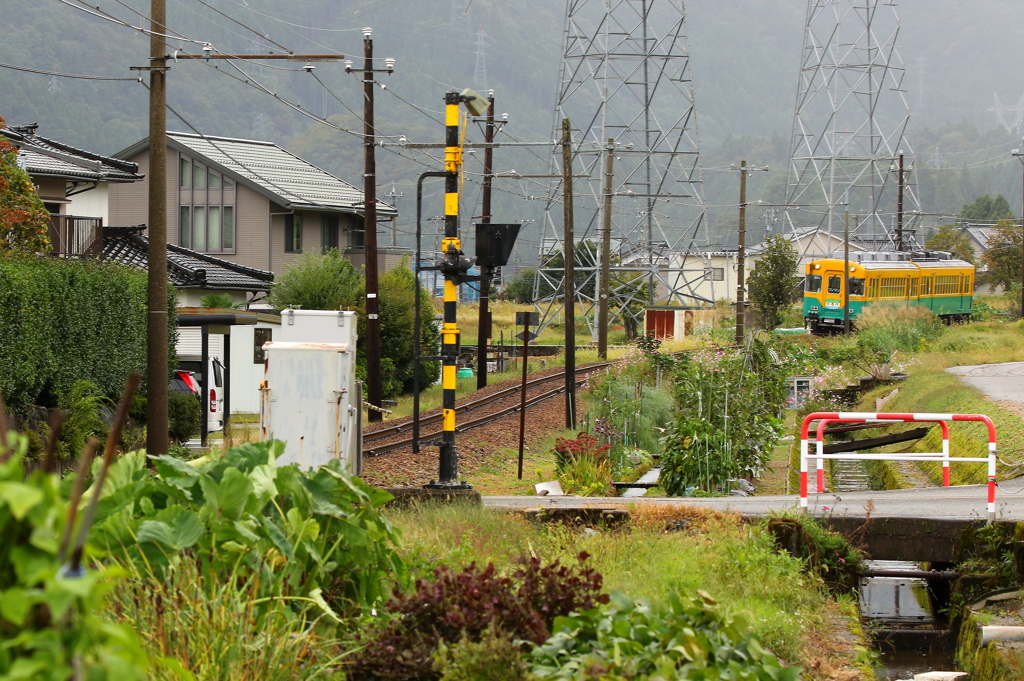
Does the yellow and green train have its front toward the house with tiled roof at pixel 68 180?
yes

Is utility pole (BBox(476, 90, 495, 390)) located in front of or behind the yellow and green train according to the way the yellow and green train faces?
in front

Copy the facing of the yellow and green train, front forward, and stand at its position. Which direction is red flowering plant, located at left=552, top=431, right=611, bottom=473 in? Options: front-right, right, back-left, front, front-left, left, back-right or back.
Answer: front-left

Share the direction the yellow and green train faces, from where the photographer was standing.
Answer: facing the viewer and to the left of the viewer

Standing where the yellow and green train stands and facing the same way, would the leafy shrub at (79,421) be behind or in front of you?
in front

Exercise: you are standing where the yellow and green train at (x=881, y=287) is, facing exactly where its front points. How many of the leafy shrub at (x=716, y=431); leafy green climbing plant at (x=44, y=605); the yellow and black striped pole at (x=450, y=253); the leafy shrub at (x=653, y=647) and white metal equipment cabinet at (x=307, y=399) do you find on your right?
0

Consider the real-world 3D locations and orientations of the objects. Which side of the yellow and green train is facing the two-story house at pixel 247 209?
front

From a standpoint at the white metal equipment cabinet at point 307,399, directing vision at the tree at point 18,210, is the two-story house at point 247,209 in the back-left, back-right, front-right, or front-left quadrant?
front-right

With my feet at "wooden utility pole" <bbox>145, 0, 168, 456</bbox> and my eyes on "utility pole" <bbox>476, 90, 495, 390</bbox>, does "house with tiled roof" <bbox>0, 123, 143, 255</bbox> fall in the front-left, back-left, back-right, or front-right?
front-left

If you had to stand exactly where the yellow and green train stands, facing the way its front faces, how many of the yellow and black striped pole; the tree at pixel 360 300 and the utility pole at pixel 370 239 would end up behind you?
0

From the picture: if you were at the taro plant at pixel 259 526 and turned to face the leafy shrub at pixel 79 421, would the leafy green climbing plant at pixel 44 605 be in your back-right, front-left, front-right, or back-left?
back-left

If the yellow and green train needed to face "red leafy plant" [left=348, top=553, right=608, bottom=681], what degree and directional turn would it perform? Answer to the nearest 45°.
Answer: approximately 45° to its left

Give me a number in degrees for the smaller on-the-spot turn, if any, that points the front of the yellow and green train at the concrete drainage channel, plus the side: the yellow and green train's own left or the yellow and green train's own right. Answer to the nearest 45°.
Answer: approximately 45° to the yellow and green train's own left

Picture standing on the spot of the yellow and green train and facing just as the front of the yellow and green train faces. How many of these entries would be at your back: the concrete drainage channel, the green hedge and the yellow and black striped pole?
0

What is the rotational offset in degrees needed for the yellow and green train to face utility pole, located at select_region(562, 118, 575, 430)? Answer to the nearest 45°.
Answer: approximately 45° to its left

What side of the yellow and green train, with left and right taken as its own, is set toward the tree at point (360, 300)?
front

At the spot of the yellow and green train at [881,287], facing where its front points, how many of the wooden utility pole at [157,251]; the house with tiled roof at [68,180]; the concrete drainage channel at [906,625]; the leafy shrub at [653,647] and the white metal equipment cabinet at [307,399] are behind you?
0

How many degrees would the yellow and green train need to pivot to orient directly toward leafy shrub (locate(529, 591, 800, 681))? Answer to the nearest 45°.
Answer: approximately 45° to its left
